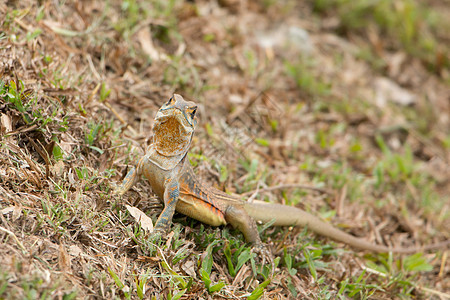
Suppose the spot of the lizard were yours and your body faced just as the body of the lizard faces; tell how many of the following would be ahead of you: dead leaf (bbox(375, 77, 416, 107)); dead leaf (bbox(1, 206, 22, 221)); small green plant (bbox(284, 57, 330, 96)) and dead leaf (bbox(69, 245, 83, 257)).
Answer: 2

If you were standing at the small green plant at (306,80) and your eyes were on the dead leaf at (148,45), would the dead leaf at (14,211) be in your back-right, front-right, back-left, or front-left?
front-left

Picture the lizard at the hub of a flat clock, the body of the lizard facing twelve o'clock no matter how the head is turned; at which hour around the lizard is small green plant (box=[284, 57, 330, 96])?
The small green plant is roughly at 5 o'clock from the lizard.

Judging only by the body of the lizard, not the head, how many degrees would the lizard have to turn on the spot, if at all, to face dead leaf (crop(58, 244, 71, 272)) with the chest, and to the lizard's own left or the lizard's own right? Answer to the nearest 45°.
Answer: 0° — it already faces it

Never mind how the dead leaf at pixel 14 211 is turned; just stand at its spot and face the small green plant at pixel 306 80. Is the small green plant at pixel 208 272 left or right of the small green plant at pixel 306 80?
right

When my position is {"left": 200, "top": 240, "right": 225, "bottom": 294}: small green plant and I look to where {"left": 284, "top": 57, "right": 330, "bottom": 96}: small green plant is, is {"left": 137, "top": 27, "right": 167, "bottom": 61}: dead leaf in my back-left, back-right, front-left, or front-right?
front-left

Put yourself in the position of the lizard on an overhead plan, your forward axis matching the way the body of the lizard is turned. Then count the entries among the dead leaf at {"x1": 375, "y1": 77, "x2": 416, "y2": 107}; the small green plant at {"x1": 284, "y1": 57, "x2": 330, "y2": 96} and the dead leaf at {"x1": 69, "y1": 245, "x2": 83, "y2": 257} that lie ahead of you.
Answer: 1

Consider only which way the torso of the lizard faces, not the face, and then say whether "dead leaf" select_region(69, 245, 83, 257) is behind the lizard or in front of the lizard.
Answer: in front

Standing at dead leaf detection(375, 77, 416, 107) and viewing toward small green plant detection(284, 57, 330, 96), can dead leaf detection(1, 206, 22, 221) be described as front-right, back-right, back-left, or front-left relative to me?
front-left

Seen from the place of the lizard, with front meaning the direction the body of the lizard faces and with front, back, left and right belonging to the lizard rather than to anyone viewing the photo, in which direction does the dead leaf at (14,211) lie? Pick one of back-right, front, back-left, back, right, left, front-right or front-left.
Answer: front

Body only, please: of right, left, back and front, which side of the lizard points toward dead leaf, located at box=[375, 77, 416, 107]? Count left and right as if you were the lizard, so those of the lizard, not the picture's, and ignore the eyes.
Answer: back

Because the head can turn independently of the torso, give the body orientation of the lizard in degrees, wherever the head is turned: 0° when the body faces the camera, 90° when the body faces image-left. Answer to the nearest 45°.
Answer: approximately 45°
